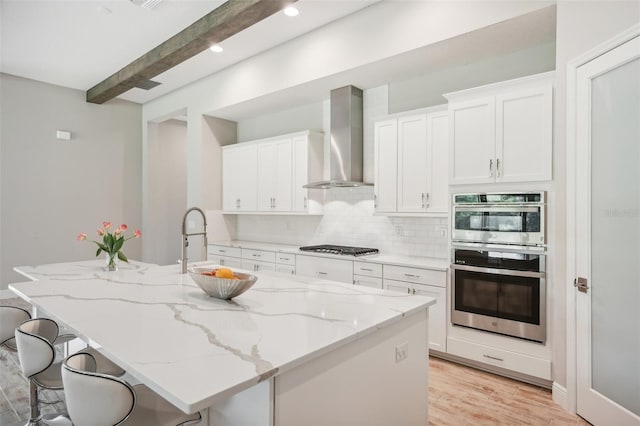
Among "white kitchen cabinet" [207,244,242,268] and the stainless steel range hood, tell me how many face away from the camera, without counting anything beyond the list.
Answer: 0

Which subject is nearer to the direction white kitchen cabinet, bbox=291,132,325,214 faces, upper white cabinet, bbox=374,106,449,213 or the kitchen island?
the kitchen island

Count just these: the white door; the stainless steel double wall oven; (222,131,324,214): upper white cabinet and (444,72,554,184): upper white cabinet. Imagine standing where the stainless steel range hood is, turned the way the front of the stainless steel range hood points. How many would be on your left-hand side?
3

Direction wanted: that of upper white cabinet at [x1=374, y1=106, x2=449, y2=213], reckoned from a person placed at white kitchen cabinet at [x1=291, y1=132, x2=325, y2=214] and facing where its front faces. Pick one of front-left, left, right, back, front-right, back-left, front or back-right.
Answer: left

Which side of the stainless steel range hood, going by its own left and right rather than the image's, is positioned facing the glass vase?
front

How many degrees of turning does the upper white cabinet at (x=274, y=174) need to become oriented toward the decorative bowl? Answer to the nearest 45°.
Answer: approximately 45° to its left

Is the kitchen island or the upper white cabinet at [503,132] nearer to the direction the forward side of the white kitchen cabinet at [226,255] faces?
the kitchen island

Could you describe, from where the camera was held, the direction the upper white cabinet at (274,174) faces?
facing the viewer and to the left of the viewer

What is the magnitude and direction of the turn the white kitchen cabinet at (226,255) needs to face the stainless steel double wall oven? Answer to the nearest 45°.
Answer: approximately 90° to its left

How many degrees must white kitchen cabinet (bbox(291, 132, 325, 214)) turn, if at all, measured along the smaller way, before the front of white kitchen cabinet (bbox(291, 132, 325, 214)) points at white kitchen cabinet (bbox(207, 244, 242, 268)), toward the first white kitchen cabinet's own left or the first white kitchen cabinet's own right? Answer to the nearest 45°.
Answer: approximately 90° to the first white kitchen cabinet's own right

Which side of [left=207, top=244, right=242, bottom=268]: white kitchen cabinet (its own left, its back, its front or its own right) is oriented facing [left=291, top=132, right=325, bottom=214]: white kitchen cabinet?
left

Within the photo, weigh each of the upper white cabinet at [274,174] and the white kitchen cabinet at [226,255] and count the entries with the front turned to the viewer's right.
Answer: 0

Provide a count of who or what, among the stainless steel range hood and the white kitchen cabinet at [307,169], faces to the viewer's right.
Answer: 0

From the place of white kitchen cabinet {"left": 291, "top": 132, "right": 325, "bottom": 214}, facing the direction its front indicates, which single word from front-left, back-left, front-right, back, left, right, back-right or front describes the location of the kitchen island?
front-left

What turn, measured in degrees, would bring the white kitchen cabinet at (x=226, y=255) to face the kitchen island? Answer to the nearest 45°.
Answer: approximately 45° to its left
